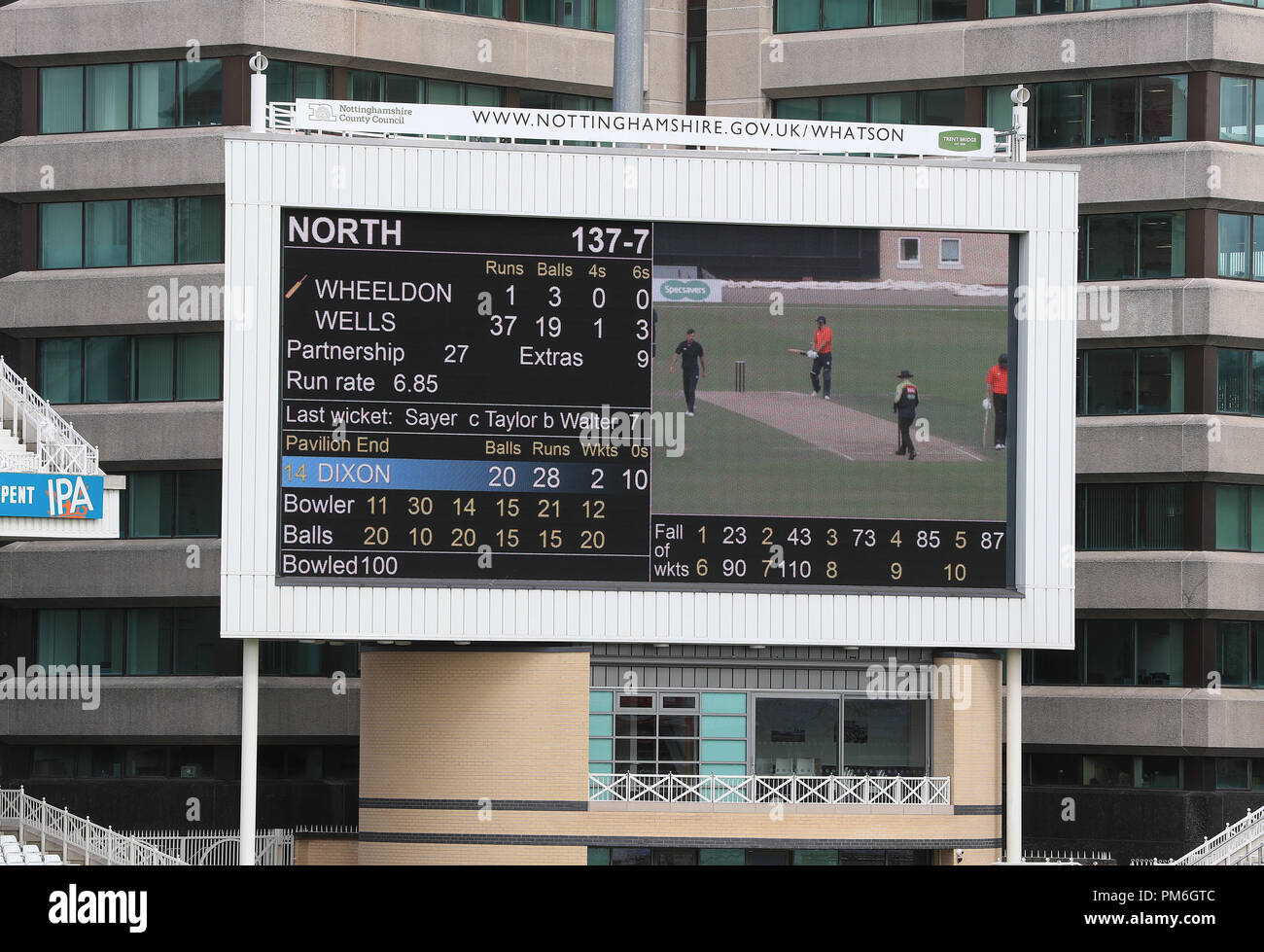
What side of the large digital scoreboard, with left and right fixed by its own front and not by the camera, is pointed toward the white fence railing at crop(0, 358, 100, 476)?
right

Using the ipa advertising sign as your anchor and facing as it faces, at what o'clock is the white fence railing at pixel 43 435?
The white fence railing is roughly at 6 o'clock from the ipa advertising sign.

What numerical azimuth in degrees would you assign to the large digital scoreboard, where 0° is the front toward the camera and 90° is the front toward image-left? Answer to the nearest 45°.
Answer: approximately 0°

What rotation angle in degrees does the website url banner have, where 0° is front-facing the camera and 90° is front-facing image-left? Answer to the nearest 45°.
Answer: approximately 0°

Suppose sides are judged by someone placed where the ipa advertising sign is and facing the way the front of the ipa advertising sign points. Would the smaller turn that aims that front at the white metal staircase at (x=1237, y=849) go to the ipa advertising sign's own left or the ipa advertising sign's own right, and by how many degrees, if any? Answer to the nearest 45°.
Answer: approximately 90° to the ipa advertising sign's own left

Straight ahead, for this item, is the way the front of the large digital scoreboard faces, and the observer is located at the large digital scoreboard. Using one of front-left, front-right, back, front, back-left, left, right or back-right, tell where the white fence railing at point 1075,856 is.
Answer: back-left
